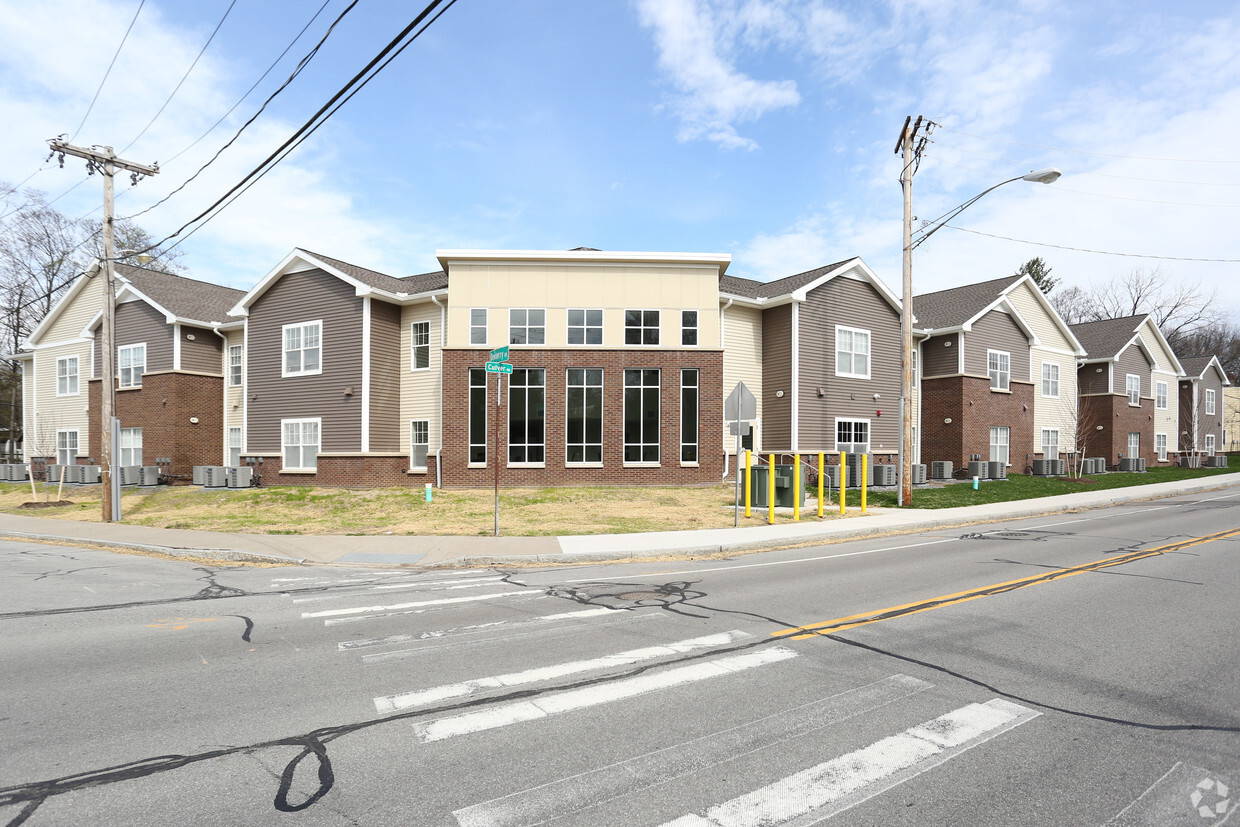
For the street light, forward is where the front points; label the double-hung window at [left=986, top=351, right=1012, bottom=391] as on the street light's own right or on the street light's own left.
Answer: on the street light's own left

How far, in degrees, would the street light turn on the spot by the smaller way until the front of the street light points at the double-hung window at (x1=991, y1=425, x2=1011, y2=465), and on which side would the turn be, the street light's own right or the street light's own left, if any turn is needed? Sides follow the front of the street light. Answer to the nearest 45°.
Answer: approximately 90° to the street light's own left

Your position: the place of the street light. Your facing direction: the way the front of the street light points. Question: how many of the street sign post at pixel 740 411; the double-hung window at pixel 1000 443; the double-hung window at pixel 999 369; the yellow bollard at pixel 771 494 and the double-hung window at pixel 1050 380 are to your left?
3

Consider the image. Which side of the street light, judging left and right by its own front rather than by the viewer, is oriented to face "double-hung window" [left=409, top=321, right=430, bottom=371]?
back

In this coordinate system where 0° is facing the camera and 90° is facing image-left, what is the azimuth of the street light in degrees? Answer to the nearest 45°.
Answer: approximately 270°

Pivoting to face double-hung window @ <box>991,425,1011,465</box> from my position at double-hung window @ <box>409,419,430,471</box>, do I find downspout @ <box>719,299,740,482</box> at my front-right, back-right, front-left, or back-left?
front-right
